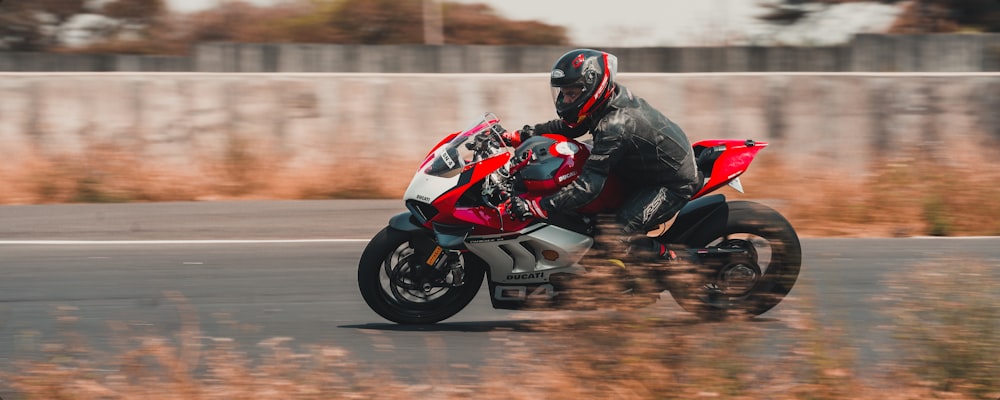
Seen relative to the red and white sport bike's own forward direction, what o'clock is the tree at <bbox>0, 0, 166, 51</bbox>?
The tree is roughly at 2 o'clock from the red and white sport bike.

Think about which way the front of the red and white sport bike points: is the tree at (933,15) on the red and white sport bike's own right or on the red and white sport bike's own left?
on the red and white sport bike's own right

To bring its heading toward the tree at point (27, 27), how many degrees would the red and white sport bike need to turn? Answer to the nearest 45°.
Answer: approximately 45° to its right

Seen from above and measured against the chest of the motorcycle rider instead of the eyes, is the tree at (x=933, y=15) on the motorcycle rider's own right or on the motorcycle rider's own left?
on the motorcycle rider's own right

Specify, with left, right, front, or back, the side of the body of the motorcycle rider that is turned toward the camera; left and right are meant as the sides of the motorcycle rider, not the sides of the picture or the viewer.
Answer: left

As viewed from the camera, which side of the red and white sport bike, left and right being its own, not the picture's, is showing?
left
